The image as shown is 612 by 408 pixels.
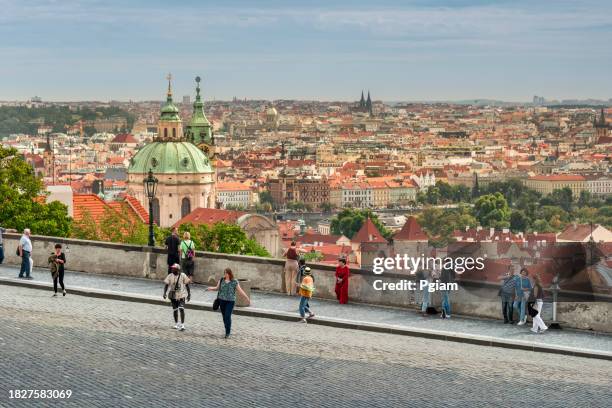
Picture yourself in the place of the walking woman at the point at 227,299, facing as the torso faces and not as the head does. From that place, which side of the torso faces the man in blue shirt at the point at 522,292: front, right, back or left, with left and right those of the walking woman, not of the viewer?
left

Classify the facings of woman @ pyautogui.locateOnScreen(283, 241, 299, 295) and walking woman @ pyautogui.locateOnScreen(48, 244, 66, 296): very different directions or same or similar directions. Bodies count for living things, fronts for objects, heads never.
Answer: very different directions

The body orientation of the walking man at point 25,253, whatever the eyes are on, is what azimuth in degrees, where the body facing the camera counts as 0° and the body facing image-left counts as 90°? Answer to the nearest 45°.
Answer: approximately 315°

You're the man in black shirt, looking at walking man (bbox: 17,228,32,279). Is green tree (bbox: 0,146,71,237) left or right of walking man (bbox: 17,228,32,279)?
right

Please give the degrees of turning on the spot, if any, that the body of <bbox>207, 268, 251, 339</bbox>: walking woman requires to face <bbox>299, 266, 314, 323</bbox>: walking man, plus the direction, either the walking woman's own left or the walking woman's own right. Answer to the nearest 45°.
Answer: approximately 135° to the walking woman's own left

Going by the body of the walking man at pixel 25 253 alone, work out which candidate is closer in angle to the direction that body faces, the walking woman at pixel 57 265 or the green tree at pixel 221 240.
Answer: the walking woman

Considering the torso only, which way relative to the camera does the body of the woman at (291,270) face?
away from the camera

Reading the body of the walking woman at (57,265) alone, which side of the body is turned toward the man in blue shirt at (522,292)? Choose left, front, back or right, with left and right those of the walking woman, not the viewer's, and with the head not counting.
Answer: left

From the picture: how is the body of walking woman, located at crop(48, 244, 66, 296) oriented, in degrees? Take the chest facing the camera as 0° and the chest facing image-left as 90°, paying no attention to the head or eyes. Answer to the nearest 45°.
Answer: approximately 0°

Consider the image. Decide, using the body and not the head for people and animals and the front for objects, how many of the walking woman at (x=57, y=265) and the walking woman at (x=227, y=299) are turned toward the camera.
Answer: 2

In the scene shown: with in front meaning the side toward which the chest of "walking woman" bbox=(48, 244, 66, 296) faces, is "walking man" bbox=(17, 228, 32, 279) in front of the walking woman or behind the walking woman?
behind
